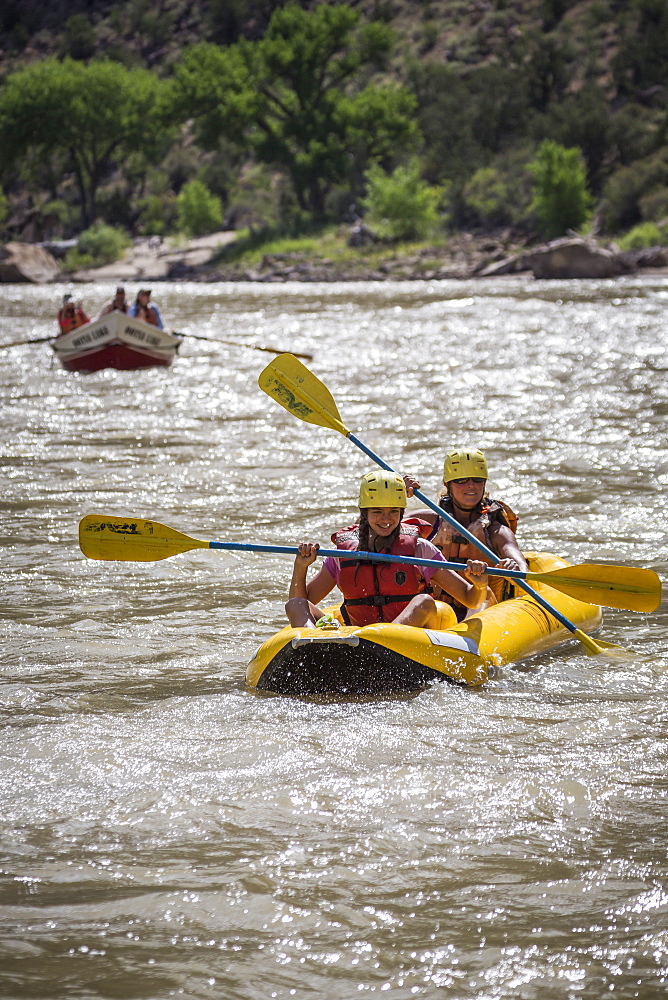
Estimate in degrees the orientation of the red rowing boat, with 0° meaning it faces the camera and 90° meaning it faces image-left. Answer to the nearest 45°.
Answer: approximately 0°

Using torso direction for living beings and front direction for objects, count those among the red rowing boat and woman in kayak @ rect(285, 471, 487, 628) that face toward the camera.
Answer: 2

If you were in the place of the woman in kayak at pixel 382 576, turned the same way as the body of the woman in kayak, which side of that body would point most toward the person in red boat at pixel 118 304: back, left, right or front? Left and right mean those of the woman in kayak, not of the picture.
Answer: back

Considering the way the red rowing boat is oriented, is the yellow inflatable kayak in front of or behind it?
in front

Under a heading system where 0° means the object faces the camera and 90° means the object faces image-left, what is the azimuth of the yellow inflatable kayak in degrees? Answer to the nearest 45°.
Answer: approximately 45°

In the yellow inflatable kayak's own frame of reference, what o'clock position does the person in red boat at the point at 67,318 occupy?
The person in red boat is roughly at 4 o'clock from the yellow inflatable kayak.

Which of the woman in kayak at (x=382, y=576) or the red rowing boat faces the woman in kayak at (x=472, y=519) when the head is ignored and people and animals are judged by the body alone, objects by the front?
the red rowing boat

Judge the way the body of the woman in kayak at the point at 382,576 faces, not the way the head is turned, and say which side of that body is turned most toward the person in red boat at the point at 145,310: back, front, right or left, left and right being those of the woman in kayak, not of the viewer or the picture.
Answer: back
